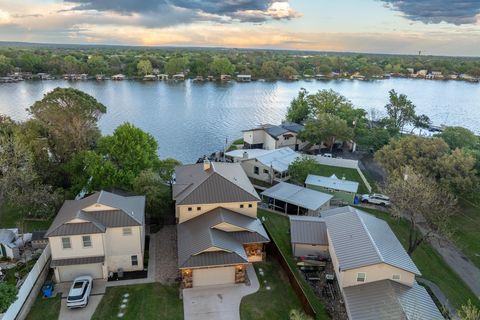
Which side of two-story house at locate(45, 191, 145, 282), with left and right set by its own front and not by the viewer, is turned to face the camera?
front

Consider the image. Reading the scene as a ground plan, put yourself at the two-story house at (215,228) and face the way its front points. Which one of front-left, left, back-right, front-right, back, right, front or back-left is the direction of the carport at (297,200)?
back-left

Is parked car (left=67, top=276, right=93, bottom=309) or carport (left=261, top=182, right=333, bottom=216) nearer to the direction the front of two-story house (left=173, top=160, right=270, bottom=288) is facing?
the parked car

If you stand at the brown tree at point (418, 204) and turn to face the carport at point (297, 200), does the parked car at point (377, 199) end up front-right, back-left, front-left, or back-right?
front-right

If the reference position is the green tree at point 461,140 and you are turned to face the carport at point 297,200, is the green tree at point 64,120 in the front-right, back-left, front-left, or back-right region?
front-right

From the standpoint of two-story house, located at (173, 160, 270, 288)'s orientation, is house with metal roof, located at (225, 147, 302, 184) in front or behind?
behind

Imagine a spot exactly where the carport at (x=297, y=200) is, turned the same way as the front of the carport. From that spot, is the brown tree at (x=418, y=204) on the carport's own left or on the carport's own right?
on the carport's own left

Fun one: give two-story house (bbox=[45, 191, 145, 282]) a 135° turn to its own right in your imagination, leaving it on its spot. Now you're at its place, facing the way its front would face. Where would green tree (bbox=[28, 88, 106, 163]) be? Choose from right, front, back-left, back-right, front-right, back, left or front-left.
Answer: front-right

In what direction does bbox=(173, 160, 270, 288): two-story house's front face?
toward the camera

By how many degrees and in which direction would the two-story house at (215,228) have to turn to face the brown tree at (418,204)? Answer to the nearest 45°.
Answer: approximately 90° to its left

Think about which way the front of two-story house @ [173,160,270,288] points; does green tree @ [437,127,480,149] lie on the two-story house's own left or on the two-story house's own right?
on the two-story house's own left

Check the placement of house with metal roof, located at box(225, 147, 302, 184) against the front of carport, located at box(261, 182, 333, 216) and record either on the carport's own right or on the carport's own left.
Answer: on the carport's own right

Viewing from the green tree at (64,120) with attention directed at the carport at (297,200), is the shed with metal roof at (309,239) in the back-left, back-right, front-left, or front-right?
front-right

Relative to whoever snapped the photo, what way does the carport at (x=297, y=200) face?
facing the viewer and to the left of the viewer

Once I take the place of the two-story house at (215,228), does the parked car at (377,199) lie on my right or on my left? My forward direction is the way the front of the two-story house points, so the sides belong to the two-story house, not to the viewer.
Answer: on my left

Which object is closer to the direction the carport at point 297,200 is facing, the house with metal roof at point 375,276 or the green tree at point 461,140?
the house with metal roof

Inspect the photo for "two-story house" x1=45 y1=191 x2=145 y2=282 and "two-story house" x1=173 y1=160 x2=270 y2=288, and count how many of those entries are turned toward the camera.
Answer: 2

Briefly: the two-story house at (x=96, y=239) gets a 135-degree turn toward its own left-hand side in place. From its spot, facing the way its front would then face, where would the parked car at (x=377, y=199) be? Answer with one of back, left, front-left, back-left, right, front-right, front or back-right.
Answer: front-right
